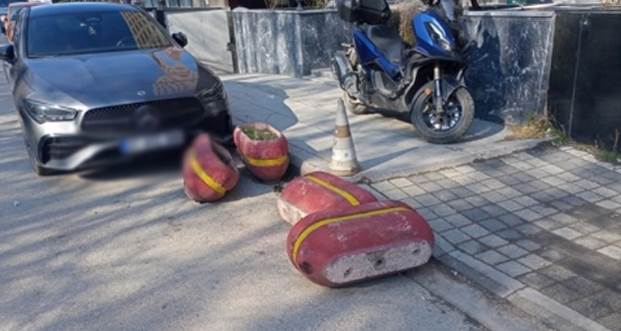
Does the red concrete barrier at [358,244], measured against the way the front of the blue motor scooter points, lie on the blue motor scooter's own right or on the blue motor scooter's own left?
on the blue motor scooter's own right

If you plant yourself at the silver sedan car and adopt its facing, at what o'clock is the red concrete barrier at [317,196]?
The red concrete barrier is roughly at 12 o'clock from the silver sedan car.

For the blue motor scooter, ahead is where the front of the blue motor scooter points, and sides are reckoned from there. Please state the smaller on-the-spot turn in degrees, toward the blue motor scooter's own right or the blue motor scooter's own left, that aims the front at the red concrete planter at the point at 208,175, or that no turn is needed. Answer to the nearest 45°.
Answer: approximately 90° to the blue motor scooter's own right

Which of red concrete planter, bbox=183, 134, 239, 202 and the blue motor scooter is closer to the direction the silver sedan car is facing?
the red concrete planter

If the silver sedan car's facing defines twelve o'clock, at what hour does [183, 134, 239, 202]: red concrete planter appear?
The red concrete planter is roughly at 12 o'clock from the silver sedan car.

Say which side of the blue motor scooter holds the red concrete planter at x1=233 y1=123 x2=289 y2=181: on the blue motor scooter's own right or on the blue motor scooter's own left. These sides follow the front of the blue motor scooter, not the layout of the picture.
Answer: on the blue motor scooter's own right

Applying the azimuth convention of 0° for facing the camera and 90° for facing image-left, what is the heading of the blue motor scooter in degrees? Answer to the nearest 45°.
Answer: approximately 315°

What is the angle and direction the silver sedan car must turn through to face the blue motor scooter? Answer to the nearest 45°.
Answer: approximately 45° to its left

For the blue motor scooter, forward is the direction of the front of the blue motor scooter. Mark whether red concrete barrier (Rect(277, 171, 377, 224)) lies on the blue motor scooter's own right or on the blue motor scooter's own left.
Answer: on the blue motor scooter's own right
